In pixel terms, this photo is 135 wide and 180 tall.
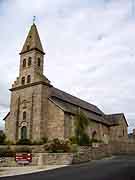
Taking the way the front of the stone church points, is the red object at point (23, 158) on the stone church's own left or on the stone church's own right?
on the stone church's own left

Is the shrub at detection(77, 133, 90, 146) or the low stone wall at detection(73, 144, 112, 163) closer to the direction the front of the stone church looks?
the low stone wall

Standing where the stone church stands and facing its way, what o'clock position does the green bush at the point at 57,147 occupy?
The green bush is roughly at 10 o'clock from the stone church.

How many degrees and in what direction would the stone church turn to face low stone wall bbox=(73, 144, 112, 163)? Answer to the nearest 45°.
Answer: approximately 90° to its left

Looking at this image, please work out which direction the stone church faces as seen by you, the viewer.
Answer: facing the viewer and to the left of the viewer

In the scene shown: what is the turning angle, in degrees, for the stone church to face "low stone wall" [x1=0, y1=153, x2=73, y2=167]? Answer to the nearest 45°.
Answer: approximately 45° to its left

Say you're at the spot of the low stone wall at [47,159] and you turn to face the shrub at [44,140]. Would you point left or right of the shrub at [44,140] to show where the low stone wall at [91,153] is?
right

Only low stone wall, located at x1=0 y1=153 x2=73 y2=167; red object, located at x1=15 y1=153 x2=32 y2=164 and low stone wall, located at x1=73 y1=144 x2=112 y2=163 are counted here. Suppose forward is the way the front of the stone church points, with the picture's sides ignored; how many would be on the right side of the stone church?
0
